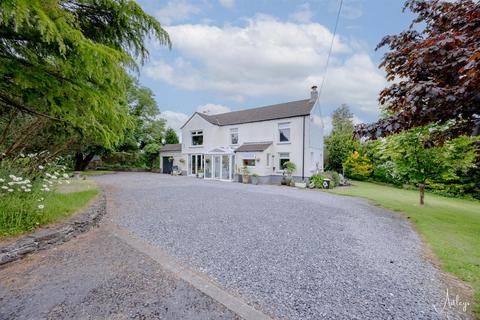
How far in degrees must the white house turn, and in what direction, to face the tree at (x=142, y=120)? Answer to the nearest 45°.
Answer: approximately 90° to its right

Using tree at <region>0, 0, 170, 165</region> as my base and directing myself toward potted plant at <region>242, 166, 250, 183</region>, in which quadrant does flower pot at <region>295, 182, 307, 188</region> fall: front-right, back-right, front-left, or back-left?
front-right

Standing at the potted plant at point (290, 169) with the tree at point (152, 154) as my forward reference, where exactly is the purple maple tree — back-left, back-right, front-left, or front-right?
back-left

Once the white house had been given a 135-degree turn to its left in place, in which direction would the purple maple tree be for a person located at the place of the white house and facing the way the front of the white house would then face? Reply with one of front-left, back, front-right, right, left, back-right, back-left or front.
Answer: right

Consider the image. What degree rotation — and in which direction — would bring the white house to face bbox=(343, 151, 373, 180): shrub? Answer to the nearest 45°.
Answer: approximately 135° to its left

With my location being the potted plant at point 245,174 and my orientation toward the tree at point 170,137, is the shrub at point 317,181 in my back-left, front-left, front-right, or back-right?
back-right

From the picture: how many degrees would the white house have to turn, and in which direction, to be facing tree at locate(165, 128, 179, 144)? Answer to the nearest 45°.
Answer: approximately 90° to its right

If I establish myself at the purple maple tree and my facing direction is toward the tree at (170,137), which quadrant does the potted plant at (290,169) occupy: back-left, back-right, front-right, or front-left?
front-right

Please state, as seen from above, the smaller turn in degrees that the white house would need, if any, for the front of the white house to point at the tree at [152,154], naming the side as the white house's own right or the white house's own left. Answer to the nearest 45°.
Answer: approximately 90° to the white house's own right

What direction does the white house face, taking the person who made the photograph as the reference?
facing the viewer and to the left of the viewer
